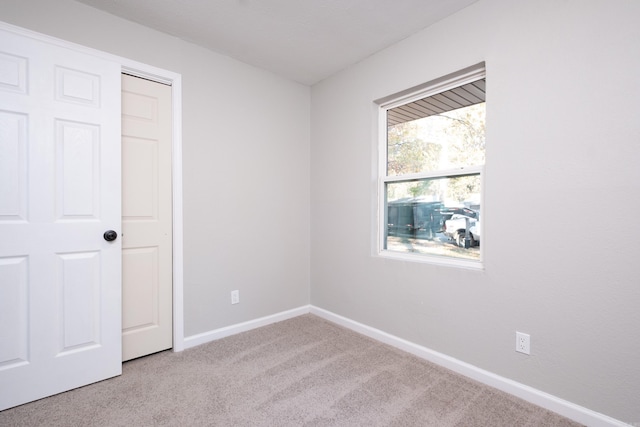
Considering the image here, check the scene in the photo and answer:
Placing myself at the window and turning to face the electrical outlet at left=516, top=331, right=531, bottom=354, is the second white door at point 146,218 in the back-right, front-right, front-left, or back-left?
back-right

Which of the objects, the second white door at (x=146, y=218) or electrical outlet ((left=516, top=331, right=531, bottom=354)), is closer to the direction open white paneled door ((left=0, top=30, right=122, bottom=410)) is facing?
the electrical outlet

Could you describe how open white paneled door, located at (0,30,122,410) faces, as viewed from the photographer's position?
facing the viewer and to the right of the viewer

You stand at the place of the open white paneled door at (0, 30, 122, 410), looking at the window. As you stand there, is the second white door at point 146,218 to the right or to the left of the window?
left

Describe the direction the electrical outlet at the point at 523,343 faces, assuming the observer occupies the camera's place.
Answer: facing the viewer and to the left of the viewer

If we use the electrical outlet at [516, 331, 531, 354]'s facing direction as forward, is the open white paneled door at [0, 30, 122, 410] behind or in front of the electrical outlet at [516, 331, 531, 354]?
in front

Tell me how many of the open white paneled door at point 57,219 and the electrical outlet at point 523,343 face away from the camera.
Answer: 0
